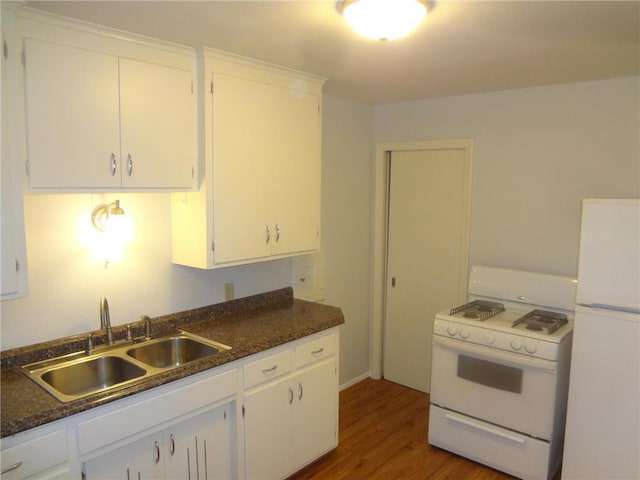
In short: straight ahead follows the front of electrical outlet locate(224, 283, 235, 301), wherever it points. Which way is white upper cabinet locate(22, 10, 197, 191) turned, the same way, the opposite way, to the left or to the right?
the same way

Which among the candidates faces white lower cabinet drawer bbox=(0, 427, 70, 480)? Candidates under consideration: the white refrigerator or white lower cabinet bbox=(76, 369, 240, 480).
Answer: the white refrigerator

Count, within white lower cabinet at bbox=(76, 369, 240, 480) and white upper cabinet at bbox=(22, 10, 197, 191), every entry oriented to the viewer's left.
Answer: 0

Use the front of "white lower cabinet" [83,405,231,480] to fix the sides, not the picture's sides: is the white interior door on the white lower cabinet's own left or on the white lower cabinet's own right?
on the white lower cabinet's own left

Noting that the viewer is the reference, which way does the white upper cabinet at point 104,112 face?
facing the viewer and to the right of the viewer

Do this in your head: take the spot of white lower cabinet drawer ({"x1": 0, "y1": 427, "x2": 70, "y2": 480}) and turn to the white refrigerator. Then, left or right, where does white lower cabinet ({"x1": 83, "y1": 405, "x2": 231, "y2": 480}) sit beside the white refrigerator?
left

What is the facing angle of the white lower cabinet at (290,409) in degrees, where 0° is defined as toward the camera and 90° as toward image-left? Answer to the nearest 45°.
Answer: approximately 315°

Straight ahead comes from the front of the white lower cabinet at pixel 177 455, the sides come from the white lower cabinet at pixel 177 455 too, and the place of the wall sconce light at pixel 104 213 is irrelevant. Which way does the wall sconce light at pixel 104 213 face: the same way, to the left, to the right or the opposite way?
the same way

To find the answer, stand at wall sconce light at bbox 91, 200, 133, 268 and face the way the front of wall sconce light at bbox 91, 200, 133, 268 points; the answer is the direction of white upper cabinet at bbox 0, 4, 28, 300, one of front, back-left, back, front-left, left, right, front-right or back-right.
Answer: right
